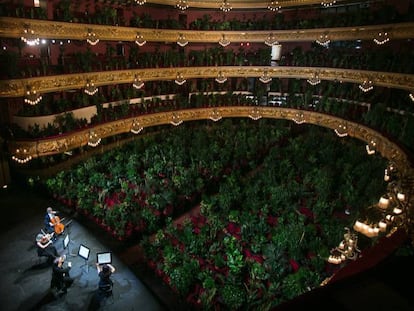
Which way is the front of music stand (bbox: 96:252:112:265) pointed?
toward the camera

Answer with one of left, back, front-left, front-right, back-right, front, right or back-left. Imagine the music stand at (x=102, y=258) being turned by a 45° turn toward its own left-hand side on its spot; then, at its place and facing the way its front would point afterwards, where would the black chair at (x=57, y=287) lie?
back-right

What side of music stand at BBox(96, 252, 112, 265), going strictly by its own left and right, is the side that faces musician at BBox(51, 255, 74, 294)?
right

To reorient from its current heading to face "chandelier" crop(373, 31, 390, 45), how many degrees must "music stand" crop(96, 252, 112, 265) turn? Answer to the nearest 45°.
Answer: approximately 90° to its left

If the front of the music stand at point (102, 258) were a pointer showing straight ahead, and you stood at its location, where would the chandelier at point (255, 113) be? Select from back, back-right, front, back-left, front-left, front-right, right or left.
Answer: back-left

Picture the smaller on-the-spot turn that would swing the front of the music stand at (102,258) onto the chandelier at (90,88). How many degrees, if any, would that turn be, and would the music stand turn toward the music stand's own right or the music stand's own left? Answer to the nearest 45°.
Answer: approximately 180°

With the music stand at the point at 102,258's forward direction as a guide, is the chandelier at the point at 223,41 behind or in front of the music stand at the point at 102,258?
behind

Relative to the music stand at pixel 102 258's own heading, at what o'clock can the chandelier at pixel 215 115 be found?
The chandelier is roughly at 7 o'clock from the music stand.

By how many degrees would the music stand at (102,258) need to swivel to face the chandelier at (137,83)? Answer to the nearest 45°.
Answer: approximately 180°

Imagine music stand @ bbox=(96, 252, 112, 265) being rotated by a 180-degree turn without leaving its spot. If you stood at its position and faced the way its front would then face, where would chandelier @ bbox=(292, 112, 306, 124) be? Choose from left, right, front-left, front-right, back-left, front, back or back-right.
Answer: front-right

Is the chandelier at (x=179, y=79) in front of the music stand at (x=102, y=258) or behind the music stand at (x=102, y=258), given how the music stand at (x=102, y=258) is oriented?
behind

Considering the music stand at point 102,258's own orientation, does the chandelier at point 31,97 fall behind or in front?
behind

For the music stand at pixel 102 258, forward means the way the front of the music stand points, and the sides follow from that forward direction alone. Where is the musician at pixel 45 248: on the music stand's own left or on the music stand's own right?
on the music stand's own right

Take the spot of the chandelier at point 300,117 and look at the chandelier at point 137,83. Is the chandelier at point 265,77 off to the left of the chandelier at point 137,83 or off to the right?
right

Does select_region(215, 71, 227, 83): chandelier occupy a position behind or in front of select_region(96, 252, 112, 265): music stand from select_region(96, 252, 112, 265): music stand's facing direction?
behind
